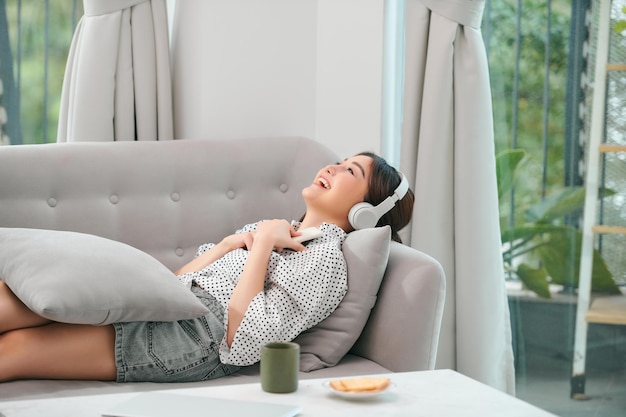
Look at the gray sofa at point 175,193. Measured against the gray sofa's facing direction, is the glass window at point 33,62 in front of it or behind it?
behind

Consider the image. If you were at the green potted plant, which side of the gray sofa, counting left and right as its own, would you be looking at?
left

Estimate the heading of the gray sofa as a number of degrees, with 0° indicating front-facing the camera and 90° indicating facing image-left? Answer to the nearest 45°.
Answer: approximately 0°

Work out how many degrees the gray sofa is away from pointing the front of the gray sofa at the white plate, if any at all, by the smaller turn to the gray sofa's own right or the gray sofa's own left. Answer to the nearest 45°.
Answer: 0° — it already faces it

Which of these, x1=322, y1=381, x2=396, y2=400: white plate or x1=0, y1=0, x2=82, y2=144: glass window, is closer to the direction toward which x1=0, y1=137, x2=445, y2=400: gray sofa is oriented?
the white plate

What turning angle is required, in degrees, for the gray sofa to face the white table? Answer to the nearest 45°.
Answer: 0° — it already faces it
